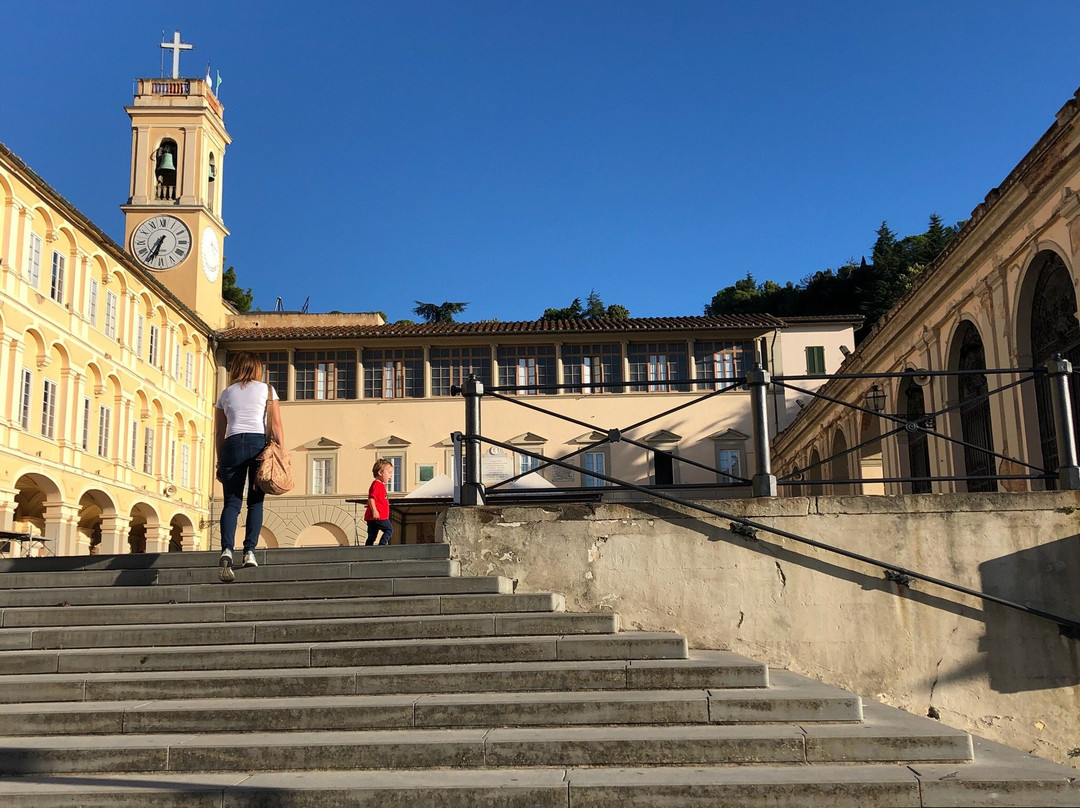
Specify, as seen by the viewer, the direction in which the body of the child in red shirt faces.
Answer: to the viewer's right

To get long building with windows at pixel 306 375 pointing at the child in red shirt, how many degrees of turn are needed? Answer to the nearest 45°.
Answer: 0° — it already faces them

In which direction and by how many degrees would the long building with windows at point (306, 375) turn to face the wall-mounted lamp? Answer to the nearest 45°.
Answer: approximately 45° to its left

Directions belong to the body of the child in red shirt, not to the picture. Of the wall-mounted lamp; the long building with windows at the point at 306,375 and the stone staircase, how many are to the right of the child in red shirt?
1

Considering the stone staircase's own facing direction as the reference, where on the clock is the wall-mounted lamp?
The wall-mounted lamp is roughly at 7 o'clock from the stone staircase.

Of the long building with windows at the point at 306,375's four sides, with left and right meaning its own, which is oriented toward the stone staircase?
front

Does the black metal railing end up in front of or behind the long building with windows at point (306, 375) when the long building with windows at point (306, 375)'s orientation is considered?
in front

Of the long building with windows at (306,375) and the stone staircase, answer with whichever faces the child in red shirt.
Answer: the long building with windows

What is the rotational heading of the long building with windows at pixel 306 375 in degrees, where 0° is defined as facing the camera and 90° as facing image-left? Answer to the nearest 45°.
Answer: approximately 0°
